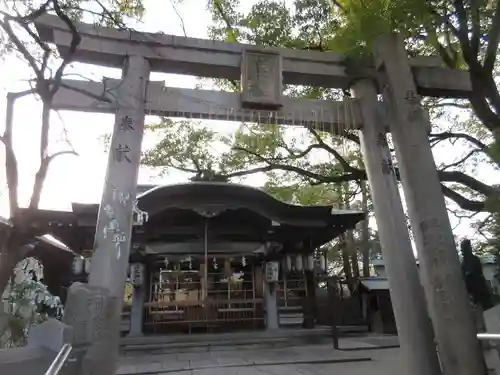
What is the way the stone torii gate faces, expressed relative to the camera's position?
facing the viewer

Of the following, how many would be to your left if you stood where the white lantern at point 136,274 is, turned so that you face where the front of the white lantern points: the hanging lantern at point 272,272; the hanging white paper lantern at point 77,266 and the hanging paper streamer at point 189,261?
2

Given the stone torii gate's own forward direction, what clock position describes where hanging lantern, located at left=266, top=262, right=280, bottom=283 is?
The hanging lantern is roughly at 6 o'clock from the stone torii gate.

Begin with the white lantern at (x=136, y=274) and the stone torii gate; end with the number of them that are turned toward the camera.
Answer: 2

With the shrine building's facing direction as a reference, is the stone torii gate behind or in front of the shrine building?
in front

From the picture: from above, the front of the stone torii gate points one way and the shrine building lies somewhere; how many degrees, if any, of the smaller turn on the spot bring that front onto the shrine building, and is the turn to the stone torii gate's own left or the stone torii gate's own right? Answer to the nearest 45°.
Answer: approximately 180°

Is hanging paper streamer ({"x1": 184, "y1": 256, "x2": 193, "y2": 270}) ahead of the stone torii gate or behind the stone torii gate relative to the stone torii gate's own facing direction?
behind

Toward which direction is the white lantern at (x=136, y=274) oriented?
toward the camera
